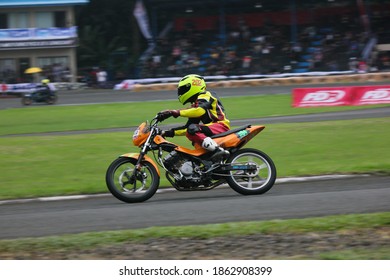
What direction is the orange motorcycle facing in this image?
to the viewer's left

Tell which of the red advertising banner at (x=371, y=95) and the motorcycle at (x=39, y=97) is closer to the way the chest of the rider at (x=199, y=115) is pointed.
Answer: the motorcycle

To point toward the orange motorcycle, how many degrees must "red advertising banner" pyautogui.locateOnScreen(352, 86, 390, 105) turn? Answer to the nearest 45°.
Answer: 0° — it already faces it

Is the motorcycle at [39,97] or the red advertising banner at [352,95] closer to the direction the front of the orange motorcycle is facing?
the motorcycle

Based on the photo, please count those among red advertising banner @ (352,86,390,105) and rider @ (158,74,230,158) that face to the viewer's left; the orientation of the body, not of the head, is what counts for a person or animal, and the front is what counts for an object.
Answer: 1

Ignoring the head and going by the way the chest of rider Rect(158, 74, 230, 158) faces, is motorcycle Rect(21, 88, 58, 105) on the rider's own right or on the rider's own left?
on the rider's own right

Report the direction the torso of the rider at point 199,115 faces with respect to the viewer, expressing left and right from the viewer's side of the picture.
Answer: facing to the left of the viewer

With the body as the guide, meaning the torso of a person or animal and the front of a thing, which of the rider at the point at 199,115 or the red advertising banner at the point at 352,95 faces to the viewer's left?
the rider

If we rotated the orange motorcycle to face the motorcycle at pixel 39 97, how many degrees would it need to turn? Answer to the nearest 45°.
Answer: approximately 90° to its right

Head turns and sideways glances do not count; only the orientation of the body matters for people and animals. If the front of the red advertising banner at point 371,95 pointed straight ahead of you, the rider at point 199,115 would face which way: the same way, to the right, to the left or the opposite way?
to the right

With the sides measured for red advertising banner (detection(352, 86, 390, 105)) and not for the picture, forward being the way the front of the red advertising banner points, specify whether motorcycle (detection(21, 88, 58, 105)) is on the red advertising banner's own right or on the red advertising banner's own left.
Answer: on the red advertising banner's own right

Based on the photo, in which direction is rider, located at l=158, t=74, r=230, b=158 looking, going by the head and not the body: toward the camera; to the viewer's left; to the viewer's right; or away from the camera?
to the viewer's left

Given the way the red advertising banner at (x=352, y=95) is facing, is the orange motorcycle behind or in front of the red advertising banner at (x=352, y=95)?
in front

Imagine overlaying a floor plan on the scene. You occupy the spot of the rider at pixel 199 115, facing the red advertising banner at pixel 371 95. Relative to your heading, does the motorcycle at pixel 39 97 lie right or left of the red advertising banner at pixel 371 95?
left

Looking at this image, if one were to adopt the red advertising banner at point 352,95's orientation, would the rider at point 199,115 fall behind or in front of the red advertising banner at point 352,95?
in front

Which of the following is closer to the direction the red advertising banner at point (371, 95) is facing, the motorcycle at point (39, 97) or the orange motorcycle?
the orange motorcycle
